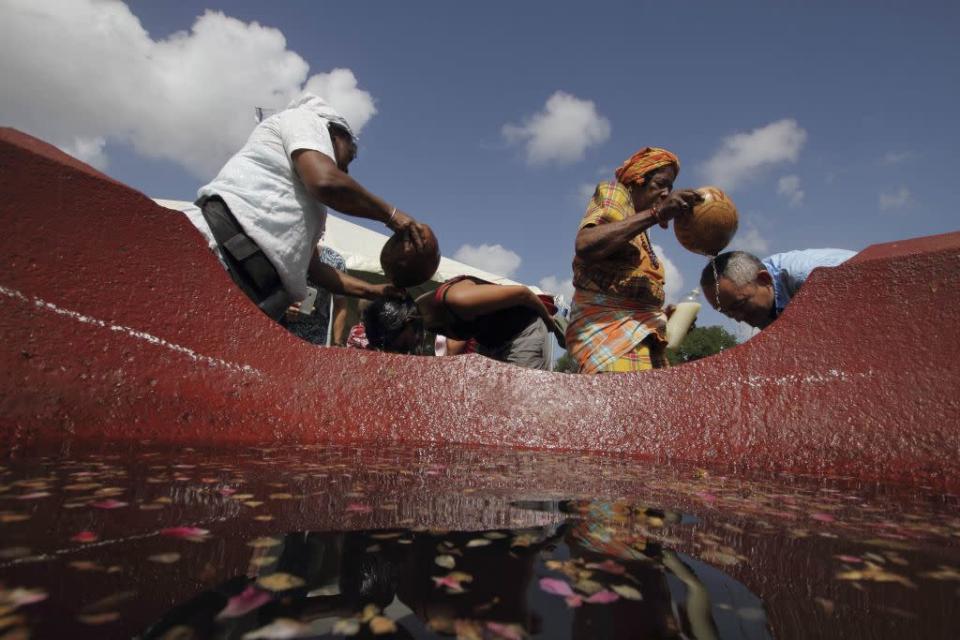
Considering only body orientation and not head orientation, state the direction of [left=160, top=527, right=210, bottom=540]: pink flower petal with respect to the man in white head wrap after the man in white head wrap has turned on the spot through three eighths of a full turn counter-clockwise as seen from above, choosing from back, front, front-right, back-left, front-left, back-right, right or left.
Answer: back-left

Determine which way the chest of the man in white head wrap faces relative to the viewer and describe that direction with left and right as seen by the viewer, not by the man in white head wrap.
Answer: facing to the right of the viewer

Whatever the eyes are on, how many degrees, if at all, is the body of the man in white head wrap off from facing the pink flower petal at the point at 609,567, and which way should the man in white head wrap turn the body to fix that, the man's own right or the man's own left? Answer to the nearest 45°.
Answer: approximately 45° to the man's own right

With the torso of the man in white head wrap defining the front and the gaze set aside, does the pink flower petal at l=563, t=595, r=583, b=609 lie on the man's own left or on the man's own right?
on the man's own right

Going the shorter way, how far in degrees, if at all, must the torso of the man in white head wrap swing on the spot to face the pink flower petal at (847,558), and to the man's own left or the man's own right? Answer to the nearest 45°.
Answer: approximately 45° to the man's own right

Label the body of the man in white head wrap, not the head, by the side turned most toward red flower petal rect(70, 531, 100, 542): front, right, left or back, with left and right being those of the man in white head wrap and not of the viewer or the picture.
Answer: right

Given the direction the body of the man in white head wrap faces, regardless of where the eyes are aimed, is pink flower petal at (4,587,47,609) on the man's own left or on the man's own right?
on the man's own right

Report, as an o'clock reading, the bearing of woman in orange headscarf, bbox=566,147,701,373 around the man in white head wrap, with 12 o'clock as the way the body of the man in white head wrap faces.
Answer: The woman in orange headscarf is roughly at 12 o'clock from the man in white head wrap.

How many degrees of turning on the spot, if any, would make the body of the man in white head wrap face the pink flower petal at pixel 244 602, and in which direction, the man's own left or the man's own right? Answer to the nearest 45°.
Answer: approximately 90° to the man's own right

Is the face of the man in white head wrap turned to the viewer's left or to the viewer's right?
to the viewer's right
